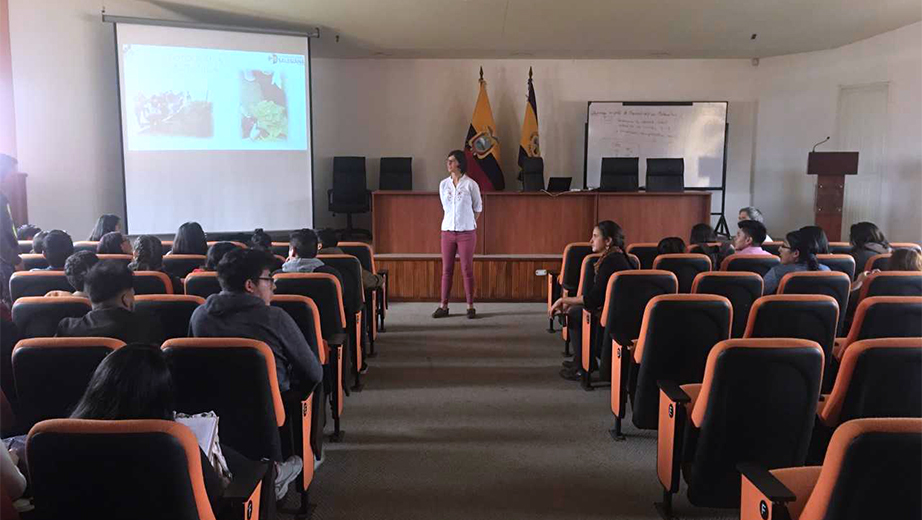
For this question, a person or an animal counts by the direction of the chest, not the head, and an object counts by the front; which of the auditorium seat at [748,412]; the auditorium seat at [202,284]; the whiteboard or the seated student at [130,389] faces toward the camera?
the whiteboard

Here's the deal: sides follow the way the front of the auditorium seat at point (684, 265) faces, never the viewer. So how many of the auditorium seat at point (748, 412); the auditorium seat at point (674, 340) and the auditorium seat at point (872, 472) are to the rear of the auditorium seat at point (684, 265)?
3

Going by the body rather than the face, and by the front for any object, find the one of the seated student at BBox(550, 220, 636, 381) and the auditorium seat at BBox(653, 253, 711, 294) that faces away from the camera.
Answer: the auditorium seat

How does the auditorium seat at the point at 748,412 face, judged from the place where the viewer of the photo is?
facing away from the viewer and to the left of the viewer

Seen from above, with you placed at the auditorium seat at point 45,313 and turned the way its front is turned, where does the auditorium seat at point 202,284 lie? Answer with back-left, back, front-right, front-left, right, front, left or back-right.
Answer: front-right

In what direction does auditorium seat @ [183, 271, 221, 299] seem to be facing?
away from the camera

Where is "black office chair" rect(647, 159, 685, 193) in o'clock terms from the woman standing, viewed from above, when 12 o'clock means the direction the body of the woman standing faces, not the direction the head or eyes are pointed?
The black office chair is roughly at 8 o'clock from the woman standing.

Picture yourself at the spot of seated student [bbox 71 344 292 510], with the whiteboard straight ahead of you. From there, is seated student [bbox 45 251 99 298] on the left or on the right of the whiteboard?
left

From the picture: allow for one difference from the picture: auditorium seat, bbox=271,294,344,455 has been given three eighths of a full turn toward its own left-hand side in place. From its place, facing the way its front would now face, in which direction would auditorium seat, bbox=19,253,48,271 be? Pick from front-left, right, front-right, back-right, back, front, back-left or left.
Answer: front-right

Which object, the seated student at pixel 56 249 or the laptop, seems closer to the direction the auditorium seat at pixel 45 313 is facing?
the seated student

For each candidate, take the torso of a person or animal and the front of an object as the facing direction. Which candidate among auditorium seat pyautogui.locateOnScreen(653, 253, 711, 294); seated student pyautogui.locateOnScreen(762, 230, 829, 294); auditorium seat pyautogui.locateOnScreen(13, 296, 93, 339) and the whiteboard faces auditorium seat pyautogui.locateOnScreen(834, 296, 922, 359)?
the whiteboard

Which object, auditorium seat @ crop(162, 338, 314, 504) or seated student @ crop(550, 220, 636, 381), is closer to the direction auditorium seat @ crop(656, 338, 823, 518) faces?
the seated student

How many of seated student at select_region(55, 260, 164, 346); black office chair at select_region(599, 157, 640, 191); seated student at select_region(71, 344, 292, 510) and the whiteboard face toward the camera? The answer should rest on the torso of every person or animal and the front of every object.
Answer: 2

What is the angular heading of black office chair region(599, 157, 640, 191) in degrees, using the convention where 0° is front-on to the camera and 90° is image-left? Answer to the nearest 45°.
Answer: approximately 0°

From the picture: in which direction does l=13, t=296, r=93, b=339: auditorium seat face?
away from the camera

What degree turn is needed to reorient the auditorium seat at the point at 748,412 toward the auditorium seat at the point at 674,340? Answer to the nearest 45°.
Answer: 0° — it already faces it
